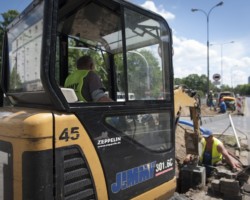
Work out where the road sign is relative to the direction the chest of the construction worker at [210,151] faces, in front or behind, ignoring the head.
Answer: behind

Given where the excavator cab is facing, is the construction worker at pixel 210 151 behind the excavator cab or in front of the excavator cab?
in front

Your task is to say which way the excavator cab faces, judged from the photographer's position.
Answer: facing away from the viewer and to the right of the viewer

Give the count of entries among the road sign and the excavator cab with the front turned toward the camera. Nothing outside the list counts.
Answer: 1

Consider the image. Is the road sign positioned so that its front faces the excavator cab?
yes

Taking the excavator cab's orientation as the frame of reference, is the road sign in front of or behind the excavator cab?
in front

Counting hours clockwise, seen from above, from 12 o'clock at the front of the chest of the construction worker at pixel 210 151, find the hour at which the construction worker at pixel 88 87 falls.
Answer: the construction worker at pixel 88 87 is roughly at 11 o'clock from the construction worker at pixel 210 151.

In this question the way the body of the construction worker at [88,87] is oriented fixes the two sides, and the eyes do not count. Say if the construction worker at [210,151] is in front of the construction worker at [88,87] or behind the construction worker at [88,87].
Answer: in front

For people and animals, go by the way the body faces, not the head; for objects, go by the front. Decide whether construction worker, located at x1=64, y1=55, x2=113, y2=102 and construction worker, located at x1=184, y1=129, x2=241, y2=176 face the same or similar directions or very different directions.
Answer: very different directions
